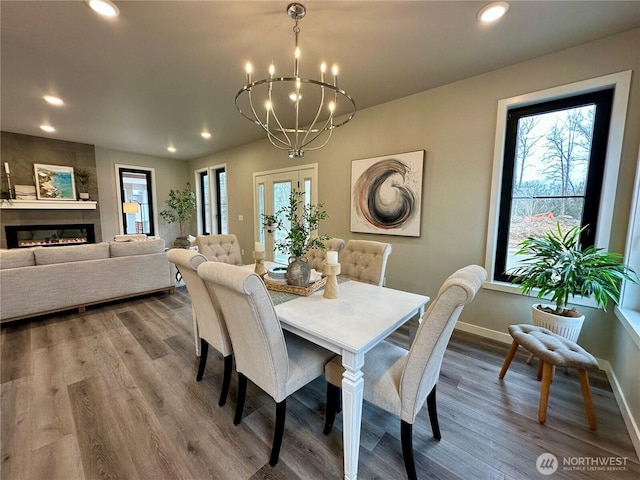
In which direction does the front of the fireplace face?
toward the camera

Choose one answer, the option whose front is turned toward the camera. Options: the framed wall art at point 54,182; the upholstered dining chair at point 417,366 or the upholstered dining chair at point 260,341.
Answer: the framed wall art

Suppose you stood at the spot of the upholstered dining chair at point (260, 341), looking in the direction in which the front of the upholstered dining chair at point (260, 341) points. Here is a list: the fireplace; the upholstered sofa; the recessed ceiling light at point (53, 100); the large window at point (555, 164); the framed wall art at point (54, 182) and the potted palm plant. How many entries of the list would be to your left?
4

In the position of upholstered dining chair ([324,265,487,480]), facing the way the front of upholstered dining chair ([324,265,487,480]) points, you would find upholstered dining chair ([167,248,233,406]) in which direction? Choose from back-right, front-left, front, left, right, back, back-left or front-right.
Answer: front-left

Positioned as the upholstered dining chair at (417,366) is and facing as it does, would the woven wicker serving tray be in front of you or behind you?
in front

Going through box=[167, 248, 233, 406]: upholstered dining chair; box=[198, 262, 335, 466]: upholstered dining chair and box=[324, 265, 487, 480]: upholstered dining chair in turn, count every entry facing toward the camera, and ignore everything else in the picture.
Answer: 0

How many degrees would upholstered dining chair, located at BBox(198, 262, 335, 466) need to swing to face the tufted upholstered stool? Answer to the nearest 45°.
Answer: approximately 45° to its right

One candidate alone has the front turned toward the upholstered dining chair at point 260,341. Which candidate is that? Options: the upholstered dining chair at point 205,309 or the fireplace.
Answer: the fireplace

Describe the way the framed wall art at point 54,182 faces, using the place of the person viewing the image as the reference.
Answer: facing the viewer

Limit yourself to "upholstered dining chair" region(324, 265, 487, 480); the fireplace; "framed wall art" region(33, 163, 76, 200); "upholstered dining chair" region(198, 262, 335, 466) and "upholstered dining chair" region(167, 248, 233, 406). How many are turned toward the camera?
2

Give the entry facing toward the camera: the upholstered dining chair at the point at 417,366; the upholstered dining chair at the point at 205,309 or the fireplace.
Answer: the fireplace

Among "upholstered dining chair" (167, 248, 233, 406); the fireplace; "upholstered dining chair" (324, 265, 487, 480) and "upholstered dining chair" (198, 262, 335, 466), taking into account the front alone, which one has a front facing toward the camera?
the fireplace

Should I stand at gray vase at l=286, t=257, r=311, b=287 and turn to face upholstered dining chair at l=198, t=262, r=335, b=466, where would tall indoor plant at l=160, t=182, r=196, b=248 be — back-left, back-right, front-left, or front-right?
back-right

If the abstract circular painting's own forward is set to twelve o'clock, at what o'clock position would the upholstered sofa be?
The upholstered sofa is roughly at 1 o'clock from the abstract circular painting.
